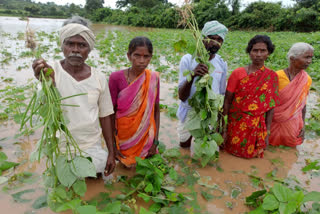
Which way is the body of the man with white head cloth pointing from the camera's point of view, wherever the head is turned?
toward the camera

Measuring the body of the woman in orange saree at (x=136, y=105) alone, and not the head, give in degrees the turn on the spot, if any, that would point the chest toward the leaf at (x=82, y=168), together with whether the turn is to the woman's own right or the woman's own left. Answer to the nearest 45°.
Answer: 0° — they already face it

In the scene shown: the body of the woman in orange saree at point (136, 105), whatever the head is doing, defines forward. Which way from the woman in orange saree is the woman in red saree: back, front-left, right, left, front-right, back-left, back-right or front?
left

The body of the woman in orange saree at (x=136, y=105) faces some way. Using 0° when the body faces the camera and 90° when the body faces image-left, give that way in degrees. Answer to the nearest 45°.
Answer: approximately 0°

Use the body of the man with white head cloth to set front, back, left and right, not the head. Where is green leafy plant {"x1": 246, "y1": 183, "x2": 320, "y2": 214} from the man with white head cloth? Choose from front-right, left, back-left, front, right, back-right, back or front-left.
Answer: front-left

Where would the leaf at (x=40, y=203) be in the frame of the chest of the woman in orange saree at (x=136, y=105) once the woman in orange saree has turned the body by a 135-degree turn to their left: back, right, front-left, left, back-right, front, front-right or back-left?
back

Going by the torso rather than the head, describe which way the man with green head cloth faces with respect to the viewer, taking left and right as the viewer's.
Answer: facing the viewer

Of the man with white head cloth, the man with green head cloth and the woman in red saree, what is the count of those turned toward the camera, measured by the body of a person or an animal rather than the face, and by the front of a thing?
3

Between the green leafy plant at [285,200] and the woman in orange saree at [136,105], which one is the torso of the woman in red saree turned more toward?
the green leafy plant

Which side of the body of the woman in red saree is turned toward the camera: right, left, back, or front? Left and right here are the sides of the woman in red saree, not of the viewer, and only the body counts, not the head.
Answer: front

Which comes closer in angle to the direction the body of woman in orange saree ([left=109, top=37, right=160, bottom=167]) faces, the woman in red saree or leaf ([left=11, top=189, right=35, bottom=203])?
the leaf

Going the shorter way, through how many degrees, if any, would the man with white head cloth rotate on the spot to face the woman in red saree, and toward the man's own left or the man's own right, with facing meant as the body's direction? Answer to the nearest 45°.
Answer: approximately 90° to the man's own left

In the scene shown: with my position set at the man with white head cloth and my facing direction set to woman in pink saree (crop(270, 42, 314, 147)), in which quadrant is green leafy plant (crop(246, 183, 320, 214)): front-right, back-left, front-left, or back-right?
front-right

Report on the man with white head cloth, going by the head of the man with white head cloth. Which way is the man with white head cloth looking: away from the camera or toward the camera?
toward the camera
